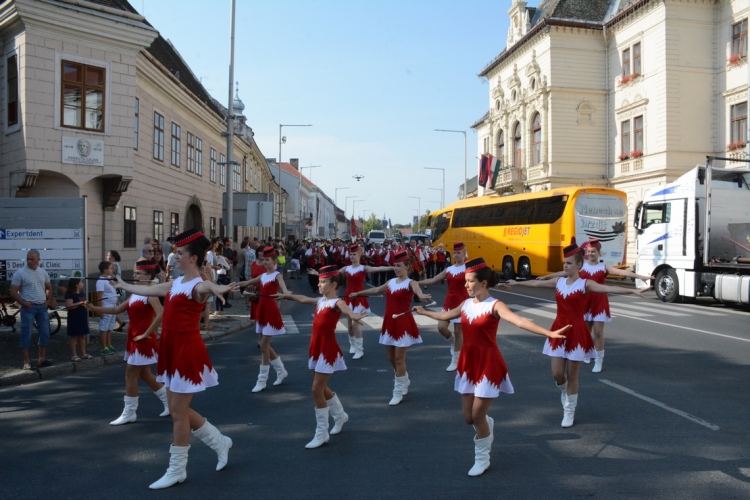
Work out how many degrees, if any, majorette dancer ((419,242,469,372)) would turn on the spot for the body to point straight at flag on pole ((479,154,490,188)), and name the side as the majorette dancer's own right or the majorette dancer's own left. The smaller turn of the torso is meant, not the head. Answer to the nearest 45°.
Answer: approximately 135° to the majorette dancer's own right

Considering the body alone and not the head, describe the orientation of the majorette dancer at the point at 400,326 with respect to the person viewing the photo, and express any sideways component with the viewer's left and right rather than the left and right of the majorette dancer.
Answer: facing the viewer and to the left of the viewer

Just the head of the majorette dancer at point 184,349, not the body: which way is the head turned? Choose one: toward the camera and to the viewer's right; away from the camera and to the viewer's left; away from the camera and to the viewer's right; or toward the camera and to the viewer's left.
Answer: toward the camera and to the viewer's left

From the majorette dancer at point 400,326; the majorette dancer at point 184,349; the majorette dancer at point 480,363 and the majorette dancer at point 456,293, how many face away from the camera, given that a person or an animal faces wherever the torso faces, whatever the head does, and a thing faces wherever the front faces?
0

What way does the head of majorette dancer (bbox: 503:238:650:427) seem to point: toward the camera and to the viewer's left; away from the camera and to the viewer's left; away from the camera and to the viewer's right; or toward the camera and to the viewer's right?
toward the camera and to the viewer's left

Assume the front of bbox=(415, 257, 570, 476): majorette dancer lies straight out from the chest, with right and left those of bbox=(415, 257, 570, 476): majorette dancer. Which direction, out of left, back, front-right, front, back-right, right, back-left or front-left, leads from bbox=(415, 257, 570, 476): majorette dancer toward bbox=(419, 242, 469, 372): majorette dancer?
back-right

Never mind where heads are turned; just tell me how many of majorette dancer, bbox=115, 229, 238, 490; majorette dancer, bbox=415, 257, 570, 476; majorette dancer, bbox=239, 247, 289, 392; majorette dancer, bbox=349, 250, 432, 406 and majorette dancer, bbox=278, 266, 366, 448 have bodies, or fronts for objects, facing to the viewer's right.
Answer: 0

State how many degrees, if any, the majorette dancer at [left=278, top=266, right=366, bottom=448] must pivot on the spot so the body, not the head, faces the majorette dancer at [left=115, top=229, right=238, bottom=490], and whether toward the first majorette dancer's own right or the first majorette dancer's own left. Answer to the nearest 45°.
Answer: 0° — they already face them

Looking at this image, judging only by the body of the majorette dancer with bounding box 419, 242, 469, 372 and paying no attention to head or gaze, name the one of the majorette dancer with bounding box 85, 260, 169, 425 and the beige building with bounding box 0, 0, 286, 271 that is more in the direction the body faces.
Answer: the majorette dancer

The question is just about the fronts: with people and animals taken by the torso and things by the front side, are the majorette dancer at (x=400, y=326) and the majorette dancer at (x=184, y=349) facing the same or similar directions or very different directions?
same or similar directions

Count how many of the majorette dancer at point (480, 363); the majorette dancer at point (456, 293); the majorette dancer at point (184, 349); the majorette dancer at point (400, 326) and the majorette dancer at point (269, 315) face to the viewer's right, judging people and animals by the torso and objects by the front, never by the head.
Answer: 0

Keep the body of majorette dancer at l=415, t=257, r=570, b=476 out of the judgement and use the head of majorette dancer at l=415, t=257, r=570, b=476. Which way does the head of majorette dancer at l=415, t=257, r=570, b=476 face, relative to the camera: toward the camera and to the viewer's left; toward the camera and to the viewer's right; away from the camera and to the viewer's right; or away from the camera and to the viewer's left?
toward the camera and to the viewer's left

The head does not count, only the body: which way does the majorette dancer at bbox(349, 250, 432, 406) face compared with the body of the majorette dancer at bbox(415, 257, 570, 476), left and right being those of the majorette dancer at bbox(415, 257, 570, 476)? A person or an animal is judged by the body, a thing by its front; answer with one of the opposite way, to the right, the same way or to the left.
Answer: the same way
